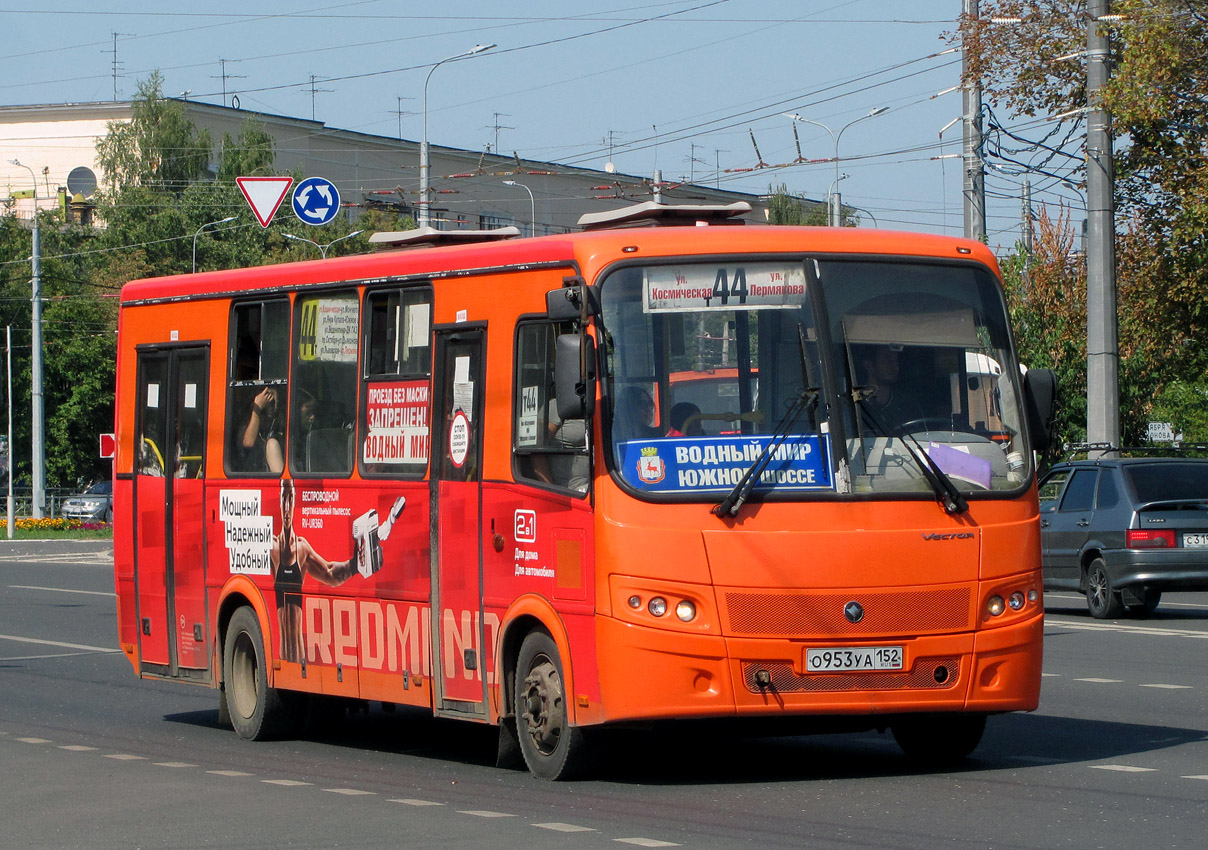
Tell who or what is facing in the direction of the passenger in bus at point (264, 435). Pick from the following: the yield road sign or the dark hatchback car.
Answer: the yield road sign

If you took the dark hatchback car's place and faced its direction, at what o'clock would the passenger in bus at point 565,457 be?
The passenger in bus is roughly at 8 o'clock from the dark hatchback car.

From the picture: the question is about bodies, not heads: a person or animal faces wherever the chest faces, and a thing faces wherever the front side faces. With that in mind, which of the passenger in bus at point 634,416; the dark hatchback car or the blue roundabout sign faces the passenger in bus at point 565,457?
the blue roundabout sign

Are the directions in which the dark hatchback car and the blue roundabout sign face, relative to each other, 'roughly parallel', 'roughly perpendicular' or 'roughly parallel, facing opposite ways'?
roughly parallel, facing opposite ways

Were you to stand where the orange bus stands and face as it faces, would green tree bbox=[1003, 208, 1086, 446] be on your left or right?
on your left

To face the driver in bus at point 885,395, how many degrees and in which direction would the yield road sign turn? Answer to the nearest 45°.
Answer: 0° — it already faces them

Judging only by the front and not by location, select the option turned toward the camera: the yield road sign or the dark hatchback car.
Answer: the yield road sign

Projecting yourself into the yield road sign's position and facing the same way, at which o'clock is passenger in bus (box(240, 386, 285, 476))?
The passenger in bus is roughly at 12 o'clock from the yield road sign.

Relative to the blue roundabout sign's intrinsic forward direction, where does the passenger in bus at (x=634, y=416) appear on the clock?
The passenger in bus is roughly at 12 o'clock from the blue roundabout sign.

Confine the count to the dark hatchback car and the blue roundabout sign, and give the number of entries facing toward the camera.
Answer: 1

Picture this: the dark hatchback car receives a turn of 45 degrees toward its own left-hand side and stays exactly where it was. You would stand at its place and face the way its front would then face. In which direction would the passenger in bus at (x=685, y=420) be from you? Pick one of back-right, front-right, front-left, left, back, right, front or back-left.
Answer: left

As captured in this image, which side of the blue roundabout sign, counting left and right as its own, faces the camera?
front

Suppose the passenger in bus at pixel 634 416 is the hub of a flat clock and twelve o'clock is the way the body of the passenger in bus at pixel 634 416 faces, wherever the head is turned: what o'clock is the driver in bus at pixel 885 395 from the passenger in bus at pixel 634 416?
the driver in bus at pixel 885 395 is roughly at 10 o'clock from the passenger in bus at pixel 634 416.

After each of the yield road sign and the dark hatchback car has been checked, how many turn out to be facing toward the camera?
1
